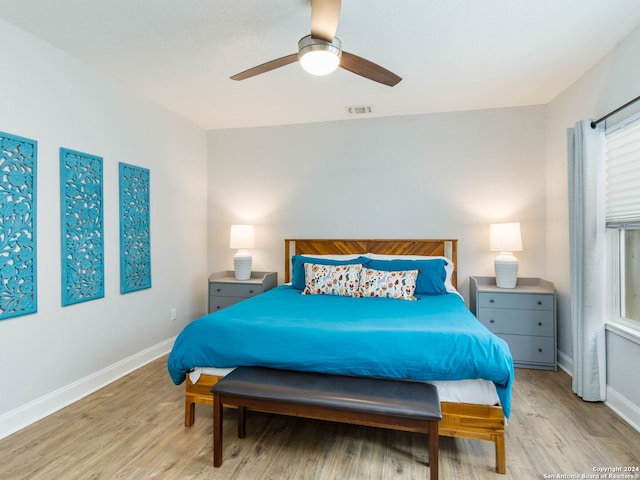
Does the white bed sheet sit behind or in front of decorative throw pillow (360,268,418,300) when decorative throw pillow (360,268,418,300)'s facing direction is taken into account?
in front

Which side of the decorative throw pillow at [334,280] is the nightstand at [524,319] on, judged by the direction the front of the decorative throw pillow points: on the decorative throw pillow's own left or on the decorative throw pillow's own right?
on the decorative throw pillow's own left

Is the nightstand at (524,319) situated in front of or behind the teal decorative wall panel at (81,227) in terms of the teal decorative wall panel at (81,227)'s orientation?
in front

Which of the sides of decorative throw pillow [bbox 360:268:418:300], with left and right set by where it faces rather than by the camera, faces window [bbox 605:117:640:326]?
left

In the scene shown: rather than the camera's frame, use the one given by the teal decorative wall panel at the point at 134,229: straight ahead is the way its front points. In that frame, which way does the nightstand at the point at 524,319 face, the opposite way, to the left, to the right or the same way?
to the right

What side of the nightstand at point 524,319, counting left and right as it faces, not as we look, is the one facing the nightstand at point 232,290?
right

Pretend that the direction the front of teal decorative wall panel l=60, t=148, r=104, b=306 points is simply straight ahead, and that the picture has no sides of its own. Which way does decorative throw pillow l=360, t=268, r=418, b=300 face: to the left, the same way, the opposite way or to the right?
to the right
